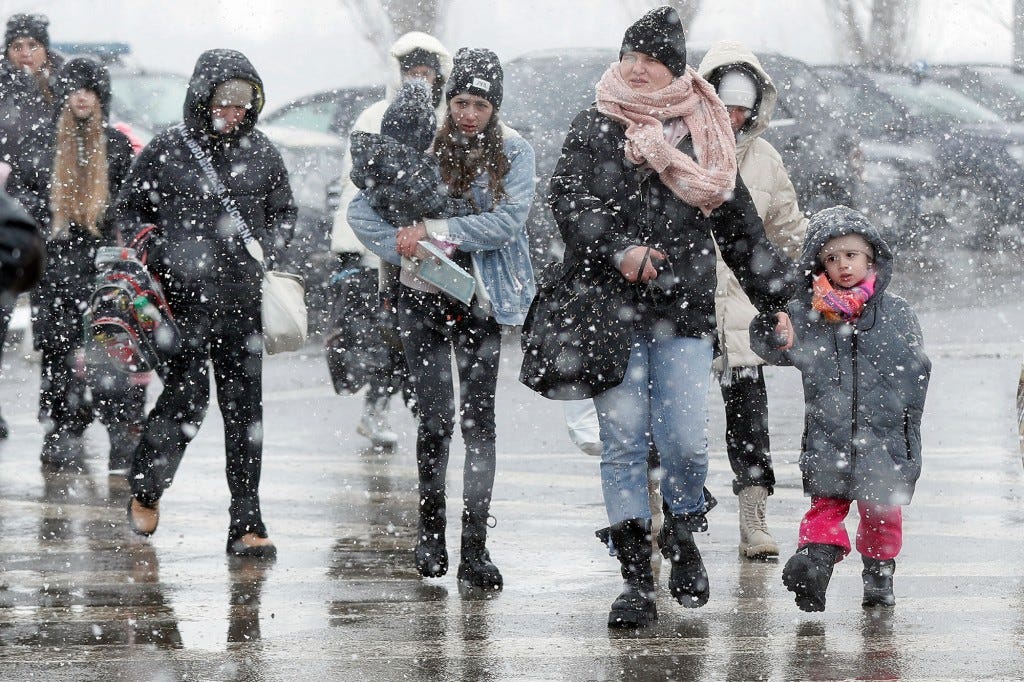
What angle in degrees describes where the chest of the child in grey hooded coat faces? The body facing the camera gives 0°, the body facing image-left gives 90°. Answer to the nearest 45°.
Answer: approximately 0°

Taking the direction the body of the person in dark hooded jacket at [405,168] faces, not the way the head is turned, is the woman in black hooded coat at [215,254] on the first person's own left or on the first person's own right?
on the first person's own left

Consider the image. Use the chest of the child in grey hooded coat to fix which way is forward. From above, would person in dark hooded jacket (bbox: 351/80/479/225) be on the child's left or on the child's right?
on the child's right

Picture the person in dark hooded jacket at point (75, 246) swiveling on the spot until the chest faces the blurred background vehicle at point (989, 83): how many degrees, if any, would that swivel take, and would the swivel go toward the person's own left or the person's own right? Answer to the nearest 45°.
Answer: approximately 135° to the person's own left

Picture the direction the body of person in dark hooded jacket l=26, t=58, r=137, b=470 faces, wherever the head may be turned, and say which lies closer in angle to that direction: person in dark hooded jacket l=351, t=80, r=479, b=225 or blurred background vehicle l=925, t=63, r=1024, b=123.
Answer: the person in dark hooded jacket

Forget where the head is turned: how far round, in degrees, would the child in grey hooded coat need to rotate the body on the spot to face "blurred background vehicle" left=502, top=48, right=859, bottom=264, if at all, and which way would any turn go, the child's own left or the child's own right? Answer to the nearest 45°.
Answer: approximately 180°

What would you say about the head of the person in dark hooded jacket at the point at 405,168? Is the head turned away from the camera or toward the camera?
away from the camera

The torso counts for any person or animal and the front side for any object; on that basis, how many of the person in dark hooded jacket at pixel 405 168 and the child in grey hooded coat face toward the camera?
1

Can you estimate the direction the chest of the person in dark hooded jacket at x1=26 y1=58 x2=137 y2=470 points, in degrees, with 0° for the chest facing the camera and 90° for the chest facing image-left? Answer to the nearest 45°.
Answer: approximately 0°

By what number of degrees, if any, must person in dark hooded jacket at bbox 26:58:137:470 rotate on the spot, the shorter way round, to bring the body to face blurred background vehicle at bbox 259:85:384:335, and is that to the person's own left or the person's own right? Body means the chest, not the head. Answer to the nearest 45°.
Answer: approximately 180°
